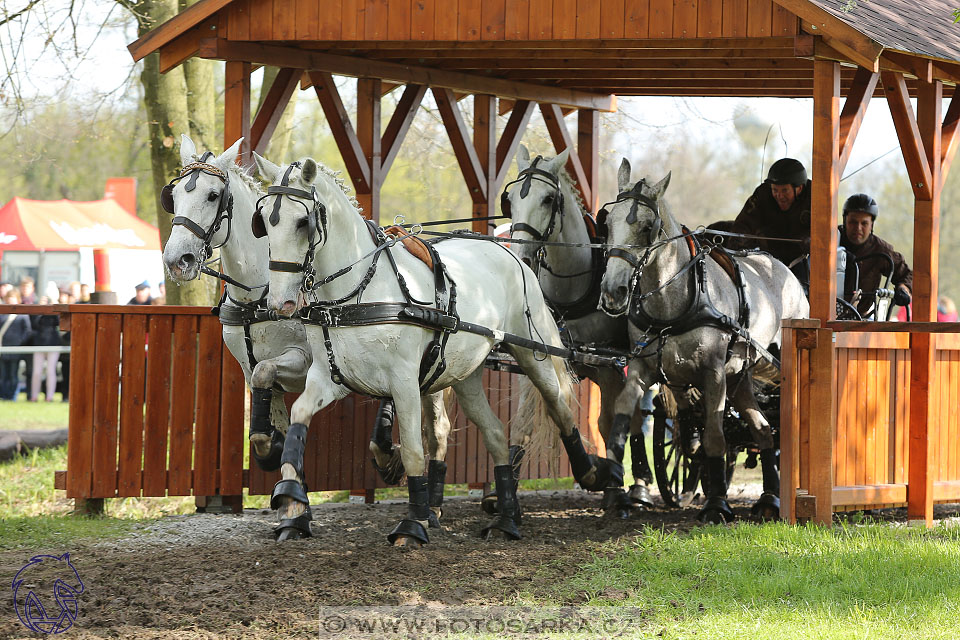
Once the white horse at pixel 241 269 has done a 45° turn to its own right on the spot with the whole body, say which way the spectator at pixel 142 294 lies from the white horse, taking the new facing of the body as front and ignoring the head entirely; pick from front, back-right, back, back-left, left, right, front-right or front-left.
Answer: right

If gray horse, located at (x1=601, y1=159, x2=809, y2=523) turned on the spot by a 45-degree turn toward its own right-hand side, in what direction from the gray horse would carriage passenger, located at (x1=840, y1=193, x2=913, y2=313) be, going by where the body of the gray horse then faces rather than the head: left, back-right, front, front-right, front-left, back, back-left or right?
back-right

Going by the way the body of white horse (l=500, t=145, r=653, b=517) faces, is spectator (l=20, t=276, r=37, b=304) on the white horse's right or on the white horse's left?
on the white horse's right

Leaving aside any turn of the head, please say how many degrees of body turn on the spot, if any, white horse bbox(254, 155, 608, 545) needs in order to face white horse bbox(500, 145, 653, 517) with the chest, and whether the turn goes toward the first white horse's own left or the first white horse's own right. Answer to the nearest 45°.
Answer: approximately 180°

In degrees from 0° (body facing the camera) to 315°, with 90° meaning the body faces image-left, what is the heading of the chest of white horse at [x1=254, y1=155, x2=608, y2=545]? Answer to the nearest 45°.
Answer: approximately 45°

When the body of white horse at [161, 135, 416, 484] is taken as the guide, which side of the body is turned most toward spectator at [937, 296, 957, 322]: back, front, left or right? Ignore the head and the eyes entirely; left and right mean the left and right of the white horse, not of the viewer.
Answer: back

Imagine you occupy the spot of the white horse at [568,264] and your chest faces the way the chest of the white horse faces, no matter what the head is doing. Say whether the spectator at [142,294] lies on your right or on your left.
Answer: on your right

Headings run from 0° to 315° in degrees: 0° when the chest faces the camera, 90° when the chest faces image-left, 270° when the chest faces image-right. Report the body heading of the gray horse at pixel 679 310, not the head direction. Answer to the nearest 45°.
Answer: approximately 45°

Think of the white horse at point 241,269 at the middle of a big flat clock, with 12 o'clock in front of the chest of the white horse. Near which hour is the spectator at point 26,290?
The spectator is roughly at 4 o'clock from the white horse.
